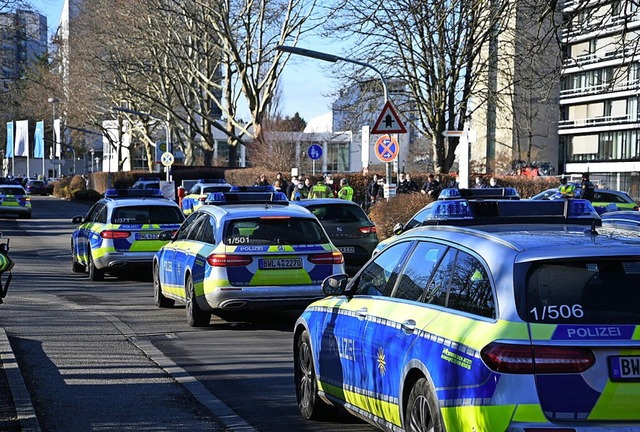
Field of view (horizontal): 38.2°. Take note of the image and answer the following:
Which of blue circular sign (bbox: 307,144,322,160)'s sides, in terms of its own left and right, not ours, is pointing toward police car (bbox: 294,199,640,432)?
front

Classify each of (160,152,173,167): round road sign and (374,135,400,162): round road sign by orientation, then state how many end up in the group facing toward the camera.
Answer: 2

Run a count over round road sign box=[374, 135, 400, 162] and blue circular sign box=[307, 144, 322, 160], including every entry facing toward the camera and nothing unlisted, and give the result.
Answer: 2

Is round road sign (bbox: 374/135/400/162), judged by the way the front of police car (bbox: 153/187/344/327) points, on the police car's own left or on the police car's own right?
on the police car's own right

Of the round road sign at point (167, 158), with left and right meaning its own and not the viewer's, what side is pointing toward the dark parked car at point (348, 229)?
front

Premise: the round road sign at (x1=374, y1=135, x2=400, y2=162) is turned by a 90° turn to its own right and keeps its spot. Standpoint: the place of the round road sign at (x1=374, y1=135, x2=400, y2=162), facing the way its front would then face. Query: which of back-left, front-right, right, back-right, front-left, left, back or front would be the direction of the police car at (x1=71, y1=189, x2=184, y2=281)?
front-left

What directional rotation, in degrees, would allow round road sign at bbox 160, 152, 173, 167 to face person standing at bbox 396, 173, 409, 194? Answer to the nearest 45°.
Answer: approximately 45° to its left

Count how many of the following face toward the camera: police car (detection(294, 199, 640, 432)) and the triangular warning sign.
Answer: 1

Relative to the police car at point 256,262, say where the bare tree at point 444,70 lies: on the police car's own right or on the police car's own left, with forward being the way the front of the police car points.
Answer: on the police car's own right

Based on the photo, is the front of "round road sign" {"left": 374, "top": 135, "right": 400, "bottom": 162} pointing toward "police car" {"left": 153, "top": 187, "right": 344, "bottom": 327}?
yes

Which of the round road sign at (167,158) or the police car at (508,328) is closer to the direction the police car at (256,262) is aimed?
the round road sign

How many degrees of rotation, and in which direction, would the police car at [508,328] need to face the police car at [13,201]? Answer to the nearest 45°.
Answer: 0° — it already faces it
